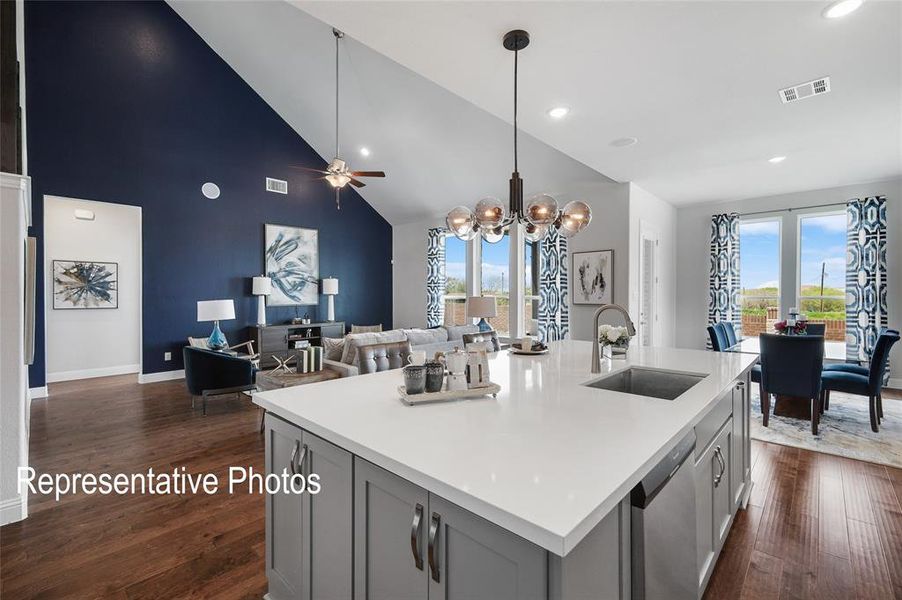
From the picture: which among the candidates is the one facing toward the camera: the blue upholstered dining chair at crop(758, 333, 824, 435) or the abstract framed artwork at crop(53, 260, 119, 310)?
the abstract framed artwork

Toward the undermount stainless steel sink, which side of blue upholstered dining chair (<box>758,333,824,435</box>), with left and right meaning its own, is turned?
back

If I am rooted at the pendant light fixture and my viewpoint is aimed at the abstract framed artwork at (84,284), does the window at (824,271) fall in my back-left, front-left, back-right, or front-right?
back-right

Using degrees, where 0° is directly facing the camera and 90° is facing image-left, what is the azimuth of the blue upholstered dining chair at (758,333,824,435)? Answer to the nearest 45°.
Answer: approximately 180°

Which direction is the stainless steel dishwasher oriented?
to the viewer's right

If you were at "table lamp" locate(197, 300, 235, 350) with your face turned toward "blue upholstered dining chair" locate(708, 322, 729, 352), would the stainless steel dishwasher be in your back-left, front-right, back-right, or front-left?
front-right

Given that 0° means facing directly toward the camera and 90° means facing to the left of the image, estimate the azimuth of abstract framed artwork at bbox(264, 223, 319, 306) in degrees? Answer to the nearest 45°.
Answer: approximately 315°

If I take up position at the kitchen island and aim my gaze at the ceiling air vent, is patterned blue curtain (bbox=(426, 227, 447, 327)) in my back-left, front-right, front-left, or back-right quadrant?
front-left

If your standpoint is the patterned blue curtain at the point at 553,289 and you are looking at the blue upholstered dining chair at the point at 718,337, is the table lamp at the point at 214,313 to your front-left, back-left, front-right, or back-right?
back-right

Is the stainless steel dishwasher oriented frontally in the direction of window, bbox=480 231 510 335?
no

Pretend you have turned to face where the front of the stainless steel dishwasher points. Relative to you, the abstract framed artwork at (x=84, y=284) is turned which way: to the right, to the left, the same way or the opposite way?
the same way

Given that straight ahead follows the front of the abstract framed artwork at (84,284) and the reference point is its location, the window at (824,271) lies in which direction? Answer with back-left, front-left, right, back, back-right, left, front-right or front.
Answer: front-left

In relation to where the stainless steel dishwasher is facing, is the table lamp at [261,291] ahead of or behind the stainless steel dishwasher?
behind

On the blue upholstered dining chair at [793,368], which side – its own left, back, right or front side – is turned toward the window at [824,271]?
front

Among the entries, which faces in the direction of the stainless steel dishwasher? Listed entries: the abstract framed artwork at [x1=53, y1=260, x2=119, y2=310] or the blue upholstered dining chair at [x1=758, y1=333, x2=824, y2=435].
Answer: the abstract framed artwork

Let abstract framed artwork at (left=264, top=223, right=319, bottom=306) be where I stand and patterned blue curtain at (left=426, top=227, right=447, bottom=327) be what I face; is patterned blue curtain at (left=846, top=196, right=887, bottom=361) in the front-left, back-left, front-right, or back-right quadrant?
front-right

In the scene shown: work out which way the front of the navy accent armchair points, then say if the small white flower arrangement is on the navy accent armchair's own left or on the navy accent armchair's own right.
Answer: on the navy accent armchair's own right
